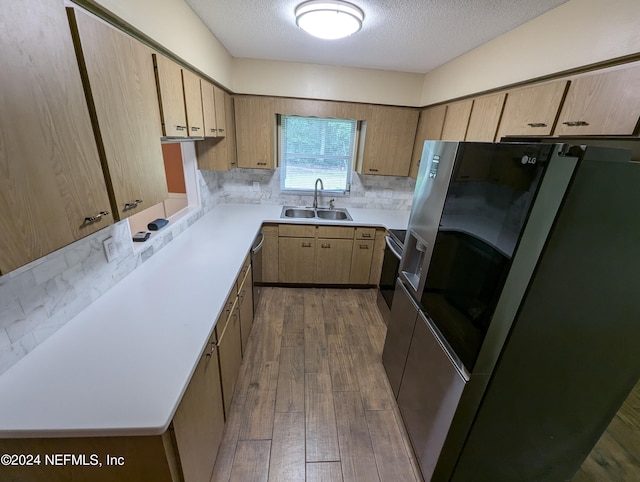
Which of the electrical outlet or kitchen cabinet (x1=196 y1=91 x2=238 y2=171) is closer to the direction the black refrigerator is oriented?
the electrical outlet

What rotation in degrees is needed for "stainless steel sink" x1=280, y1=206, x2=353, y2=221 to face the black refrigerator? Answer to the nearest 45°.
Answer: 0° — it already faces it

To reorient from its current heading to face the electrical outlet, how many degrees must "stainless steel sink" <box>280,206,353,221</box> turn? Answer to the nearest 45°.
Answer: approximately 45° to its right

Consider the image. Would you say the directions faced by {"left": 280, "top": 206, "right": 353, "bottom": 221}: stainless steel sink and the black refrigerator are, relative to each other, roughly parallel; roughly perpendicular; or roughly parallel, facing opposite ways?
roughly perpendicular

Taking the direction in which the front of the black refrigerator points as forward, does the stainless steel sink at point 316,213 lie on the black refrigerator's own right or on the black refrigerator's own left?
on the black refrigerator's own right

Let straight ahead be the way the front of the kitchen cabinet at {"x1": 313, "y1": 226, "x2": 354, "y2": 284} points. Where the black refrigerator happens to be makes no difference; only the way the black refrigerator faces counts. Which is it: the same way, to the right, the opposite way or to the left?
to the right

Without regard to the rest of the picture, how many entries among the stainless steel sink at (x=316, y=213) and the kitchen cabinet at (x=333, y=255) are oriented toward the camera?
2

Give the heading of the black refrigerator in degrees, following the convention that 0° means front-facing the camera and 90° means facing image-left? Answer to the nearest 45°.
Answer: approximately 45°
